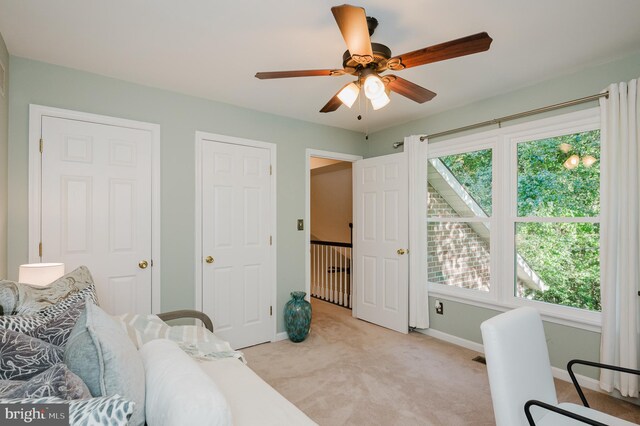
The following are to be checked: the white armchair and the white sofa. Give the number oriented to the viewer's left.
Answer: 0

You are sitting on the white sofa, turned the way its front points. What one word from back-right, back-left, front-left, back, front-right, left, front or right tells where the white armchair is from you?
front

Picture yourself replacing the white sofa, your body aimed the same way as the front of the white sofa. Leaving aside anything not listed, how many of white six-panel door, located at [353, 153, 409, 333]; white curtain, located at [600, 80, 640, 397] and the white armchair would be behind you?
0

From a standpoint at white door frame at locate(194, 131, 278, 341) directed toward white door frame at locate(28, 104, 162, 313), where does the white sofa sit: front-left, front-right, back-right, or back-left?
front-left

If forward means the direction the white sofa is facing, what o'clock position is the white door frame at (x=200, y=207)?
The white door frame is roughly at 9 o'clock from the white sofa.

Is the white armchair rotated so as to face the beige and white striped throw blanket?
no

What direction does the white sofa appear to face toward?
to the viewer's right
